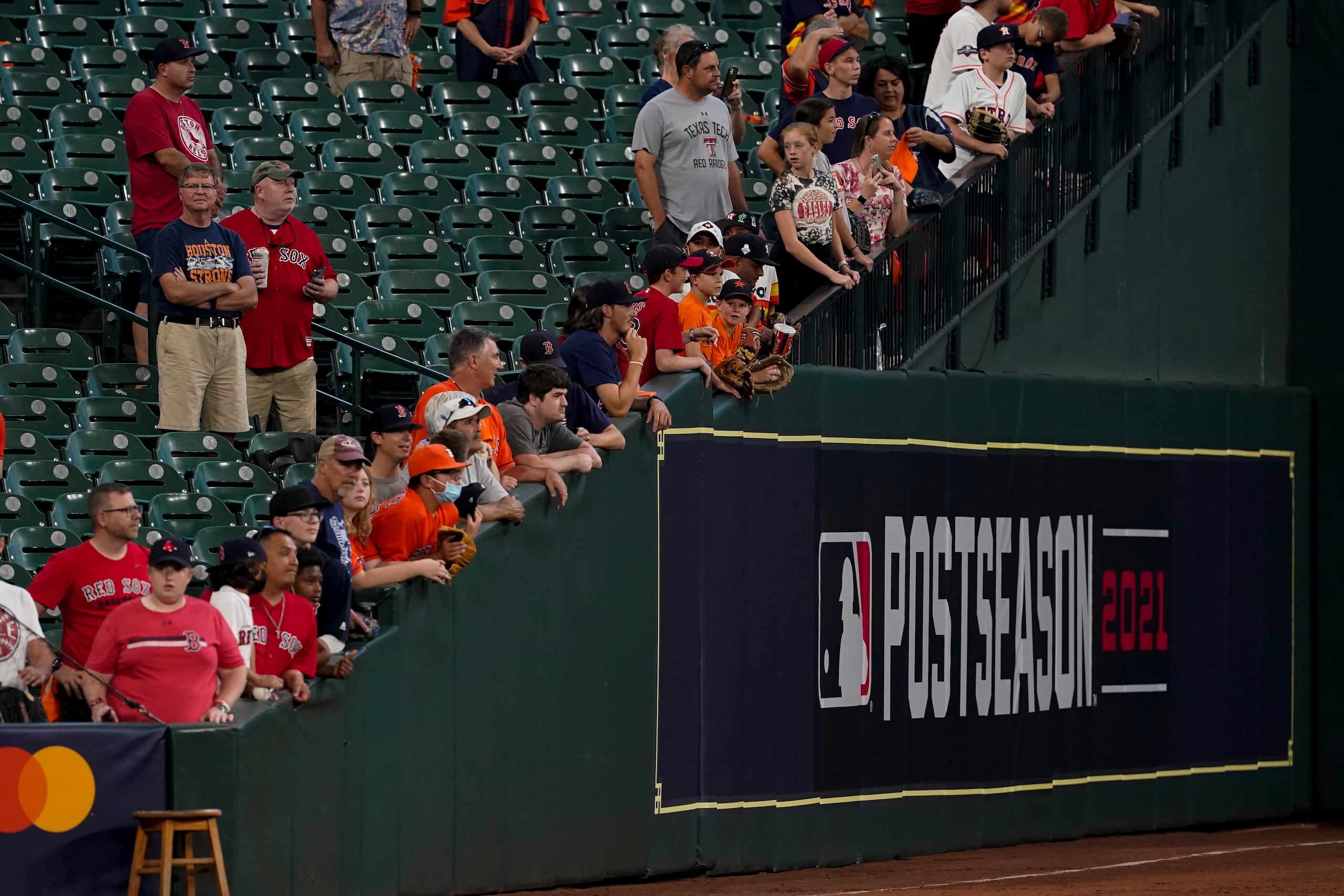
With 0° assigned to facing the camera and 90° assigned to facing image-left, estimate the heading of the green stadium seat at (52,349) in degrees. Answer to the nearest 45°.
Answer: approximately 0°

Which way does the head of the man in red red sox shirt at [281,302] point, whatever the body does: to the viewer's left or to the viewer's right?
to the viewer's right

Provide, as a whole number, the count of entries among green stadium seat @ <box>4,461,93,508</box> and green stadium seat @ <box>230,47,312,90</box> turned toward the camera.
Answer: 2

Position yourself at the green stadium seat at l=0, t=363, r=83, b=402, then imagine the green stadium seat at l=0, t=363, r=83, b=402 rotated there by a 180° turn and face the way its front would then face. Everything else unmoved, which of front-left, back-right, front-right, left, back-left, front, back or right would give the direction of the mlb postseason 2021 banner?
right

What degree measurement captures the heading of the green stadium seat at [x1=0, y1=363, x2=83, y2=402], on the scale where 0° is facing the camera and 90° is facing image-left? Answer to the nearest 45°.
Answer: approximately 0°

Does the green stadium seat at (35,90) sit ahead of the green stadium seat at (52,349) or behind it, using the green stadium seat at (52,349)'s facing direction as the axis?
behind

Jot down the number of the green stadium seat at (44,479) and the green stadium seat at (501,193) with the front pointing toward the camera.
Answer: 2

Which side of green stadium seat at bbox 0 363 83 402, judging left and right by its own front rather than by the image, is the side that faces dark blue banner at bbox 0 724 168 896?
front

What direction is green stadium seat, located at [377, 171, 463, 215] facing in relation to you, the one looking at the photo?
facing the viewer

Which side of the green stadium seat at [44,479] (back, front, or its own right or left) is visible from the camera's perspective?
front

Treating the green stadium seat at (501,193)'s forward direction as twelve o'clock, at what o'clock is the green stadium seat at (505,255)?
the green stadium seat at (505,255) is roughly at 12 o'clock from the green stadium seat at (501,193).

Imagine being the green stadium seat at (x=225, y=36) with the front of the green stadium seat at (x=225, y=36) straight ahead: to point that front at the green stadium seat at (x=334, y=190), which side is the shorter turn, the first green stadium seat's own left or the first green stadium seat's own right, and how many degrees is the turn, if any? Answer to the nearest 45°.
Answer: approximately 45° to the first green stadium seat's own right

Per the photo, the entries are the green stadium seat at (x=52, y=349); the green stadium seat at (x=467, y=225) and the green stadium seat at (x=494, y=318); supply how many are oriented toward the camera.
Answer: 3

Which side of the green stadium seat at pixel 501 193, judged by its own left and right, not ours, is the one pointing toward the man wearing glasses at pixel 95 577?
front
